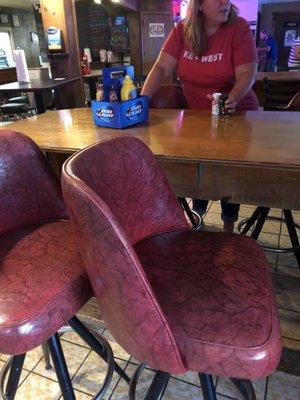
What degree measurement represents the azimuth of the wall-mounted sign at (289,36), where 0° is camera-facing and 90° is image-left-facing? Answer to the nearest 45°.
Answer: approximately 0°

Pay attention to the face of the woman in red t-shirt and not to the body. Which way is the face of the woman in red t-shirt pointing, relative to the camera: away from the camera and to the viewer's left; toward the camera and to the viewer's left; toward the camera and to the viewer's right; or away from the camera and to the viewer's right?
toward the camera and to the viewer's right

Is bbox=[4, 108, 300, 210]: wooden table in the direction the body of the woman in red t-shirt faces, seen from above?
yes

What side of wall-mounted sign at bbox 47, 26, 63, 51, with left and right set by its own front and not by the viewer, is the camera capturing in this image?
front

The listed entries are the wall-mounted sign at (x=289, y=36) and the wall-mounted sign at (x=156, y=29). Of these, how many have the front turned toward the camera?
2

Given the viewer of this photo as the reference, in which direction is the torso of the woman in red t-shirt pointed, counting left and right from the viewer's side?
facing the viewer

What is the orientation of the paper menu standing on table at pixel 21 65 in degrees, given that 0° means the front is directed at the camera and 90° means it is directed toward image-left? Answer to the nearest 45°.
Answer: approximately 315°

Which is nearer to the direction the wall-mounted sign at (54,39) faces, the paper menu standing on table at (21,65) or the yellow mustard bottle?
the yellow mustard bottle

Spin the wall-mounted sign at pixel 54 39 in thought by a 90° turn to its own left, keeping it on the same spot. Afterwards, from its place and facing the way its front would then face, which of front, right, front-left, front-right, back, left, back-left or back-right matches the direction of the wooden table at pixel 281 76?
front-right

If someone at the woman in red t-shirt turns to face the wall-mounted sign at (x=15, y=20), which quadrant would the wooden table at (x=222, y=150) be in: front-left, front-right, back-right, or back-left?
back-left

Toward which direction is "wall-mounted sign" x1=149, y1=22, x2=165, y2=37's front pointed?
toward the camera

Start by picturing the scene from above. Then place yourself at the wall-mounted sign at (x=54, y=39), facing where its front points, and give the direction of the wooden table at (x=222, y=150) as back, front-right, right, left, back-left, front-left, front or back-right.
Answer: front

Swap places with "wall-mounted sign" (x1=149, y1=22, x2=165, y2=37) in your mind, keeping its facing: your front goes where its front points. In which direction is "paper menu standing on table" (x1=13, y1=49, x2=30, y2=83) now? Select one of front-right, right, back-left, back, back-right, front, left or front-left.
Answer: front-right
